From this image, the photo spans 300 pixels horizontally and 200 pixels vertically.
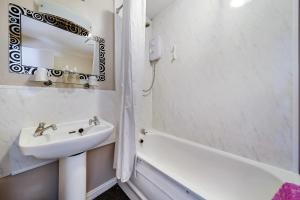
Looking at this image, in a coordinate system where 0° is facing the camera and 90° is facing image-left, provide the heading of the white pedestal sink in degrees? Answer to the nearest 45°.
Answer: approximately 315°

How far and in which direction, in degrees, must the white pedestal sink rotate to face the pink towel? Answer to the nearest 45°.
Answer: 0° — it already faces it

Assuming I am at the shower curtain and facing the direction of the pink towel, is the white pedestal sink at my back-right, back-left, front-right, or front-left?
back-right

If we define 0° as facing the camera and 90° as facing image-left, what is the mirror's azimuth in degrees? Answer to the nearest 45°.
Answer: approximately 315°
